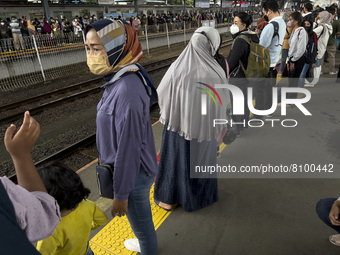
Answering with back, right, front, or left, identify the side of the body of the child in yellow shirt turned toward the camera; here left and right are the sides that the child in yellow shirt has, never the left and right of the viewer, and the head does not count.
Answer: back

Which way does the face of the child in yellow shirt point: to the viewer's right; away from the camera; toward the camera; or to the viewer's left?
away from the camera
